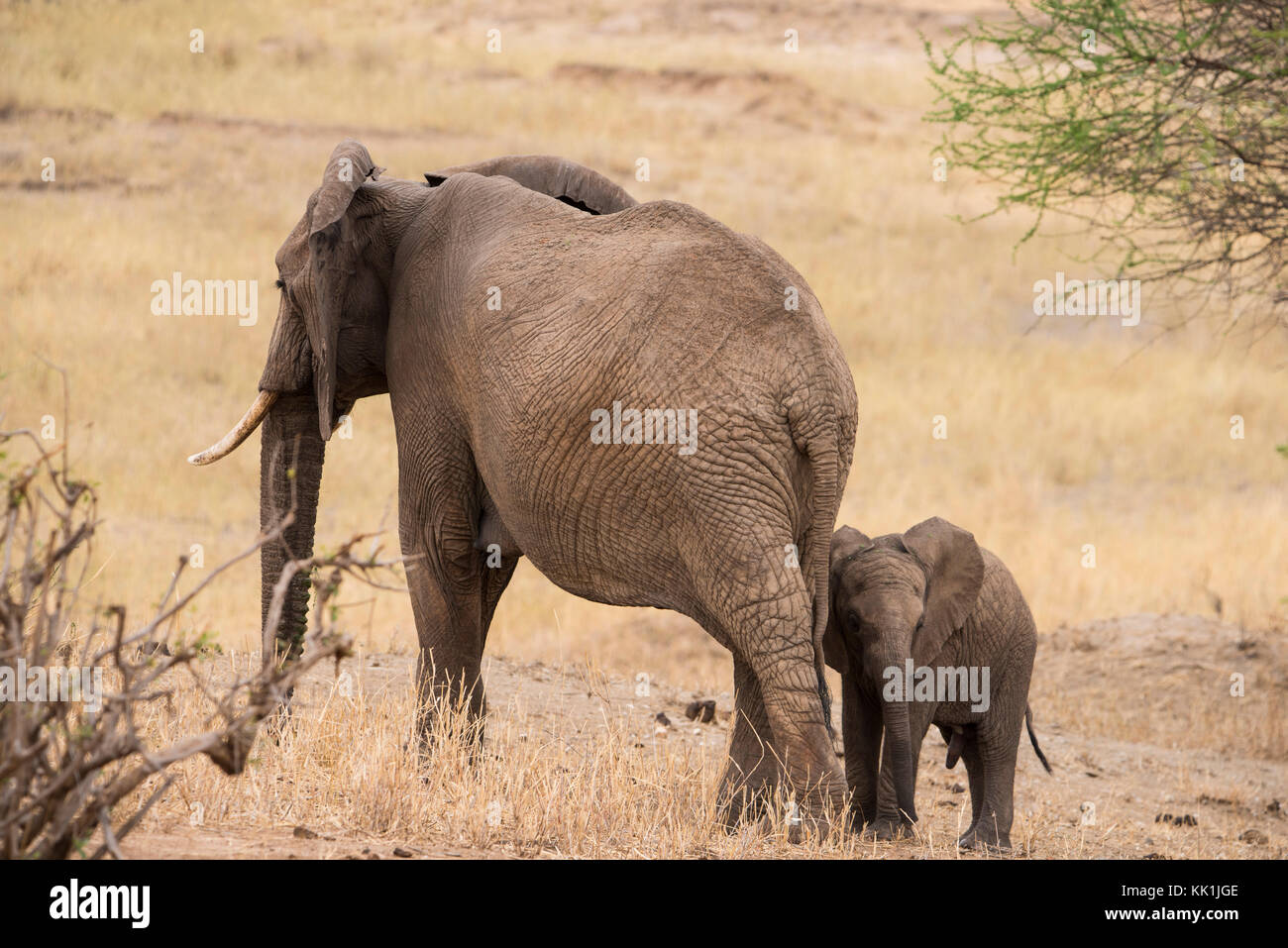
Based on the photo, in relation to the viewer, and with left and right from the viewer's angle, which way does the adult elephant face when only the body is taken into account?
facing away from the viewer and to the left of the viewer

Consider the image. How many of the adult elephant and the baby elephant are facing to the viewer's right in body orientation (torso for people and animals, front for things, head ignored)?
0

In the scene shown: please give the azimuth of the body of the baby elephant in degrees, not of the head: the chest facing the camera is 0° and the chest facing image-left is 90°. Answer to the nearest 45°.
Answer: approximately 45°
